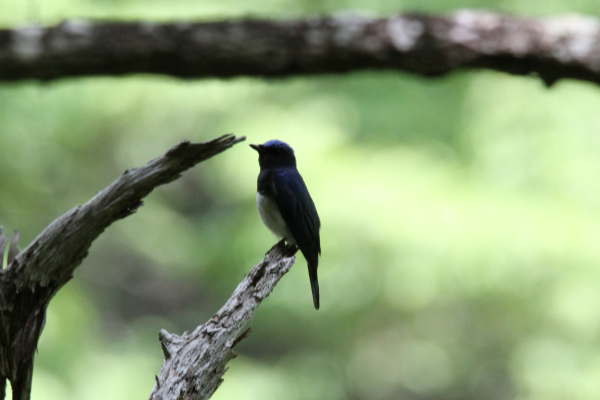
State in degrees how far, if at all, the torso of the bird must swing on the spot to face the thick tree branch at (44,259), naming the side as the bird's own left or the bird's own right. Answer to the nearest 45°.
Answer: approximately 45° to the bird's own left

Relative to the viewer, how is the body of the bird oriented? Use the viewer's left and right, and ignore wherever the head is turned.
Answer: facing to the left of the viewer
